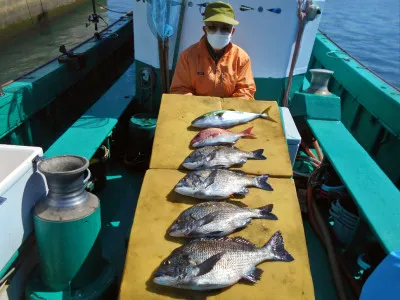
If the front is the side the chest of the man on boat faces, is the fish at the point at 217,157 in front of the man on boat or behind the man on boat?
in front

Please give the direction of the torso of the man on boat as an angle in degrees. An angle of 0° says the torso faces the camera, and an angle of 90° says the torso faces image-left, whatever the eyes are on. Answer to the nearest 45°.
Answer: approximately 0°

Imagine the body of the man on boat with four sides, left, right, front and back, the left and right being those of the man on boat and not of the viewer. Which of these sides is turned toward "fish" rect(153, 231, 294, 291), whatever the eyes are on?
front

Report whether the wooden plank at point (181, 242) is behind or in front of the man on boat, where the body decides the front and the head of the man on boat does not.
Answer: in front

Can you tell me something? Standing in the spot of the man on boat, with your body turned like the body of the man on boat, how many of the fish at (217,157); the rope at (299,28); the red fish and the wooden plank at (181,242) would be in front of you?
3

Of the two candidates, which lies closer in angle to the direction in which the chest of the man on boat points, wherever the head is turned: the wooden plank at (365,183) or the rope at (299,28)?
the wooden plank

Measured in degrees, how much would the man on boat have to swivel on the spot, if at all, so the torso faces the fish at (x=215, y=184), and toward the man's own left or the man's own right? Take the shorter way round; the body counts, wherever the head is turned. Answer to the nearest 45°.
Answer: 0° — they already face it

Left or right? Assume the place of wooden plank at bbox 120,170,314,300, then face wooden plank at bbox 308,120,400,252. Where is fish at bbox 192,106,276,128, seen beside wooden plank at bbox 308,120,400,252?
left

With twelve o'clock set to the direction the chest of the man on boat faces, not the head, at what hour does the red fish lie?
The red fish is roughly at 12 o'clock from the man on boat.

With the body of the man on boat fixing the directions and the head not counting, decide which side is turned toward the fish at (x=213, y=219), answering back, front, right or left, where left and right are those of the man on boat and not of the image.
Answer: front

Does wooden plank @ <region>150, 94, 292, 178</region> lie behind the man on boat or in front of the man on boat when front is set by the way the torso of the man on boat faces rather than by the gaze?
in front

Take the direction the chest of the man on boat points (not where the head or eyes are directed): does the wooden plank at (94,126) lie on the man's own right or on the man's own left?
on the man's own right
